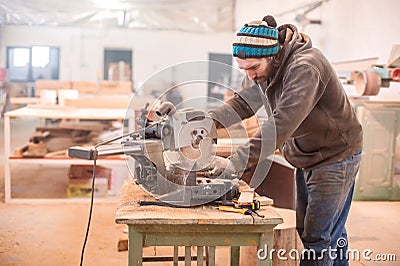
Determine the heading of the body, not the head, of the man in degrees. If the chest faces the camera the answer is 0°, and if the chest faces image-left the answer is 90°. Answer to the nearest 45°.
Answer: approximately 90°

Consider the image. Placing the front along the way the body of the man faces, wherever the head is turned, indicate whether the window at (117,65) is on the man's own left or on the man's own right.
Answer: on the man's own right
